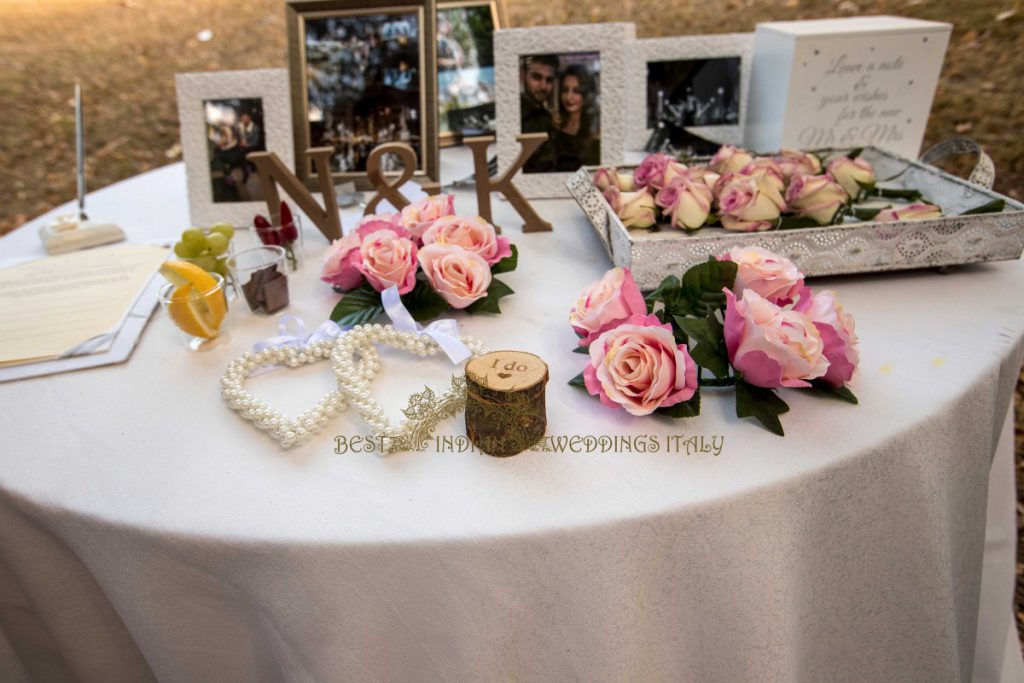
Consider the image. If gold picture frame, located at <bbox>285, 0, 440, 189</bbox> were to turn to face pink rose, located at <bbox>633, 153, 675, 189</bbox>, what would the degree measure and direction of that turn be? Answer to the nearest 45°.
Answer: approximately 45° to its left

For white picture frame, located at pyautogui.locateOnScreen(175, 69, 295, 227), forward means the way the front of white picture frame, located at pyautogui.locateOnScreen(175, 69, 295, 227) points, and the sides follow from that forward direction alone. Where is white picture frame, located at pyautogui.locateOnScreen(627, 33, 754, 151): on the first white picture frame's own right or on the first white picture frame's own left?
on the first white picture frame's own left

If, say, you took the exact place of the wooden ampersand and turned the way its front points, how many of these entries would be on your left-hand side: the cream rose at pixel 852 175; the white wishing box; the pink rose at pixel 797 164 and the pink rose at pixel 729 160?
4

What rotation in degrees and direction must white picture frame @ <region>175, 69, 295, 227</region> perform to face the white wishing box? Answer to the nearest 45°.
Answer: approximately 90° to its left

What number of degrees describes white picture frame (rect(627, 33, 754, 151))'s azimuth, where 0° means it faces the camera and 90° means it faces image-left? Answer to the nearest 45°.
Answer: approximately 0°

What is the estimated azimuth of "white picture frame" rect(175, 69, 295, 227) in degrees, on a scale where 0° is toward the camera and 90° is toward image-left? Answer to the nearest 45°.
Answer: approximately 0°

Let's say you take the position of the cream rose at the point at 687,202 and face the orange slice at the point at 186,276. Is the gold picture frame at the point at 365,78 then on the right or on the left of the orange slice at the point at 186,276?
right
